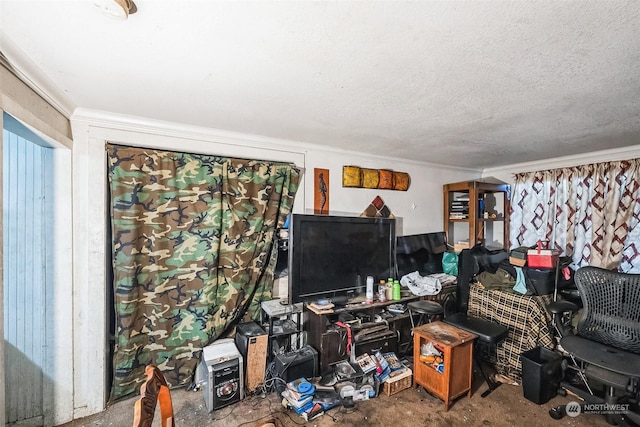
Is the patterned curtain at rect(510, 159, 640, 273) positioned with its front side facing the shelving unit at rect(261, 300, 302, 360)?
yes

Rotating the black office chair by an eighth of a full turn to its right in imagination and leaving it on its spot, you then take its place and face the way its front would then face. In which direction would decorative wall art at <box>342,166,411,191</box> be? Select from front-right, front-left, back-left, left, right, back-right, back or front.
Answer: front

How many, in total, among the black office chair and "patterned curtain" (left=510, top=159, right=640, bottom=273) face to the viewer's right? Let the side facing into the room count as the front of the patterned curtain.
0

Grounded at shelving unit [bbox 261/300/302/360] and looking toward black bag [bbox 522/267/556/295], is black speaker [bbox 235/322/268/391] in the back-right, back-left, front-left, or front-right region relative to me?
back-right

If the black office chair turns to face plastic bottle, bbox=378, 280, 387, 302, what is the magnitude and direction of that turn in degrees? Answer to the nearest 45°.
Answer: approximately 45° to its right

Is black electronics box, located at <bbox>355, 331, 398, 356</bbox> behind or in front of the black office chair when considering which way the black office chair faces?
in front

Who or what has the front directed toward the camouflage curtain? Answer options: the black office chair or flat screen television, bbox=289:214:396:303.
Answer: the black office chair

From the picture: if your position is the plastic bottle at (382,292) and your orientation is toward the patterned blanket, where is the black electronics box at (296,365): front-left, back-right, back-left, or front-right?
back-right

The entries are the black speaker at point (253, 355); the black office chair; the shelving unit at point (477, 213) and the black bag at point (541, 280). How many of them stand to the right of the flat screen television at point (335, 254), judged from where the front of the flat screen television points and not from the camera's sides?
1

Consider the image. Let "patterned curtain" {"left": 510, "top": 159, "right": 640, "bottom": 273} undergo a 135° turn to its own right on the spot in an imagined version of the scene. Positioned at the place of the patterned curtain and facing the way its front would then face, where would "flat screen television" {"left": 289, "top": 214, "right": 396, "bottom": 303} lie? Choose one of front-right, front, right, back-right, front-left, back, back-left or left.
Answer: back-left

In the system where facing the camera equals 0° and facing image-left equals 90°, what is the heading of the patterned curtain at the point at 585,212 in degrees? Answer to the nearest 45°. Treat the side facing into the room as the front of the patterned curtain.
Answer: approximately 45°
